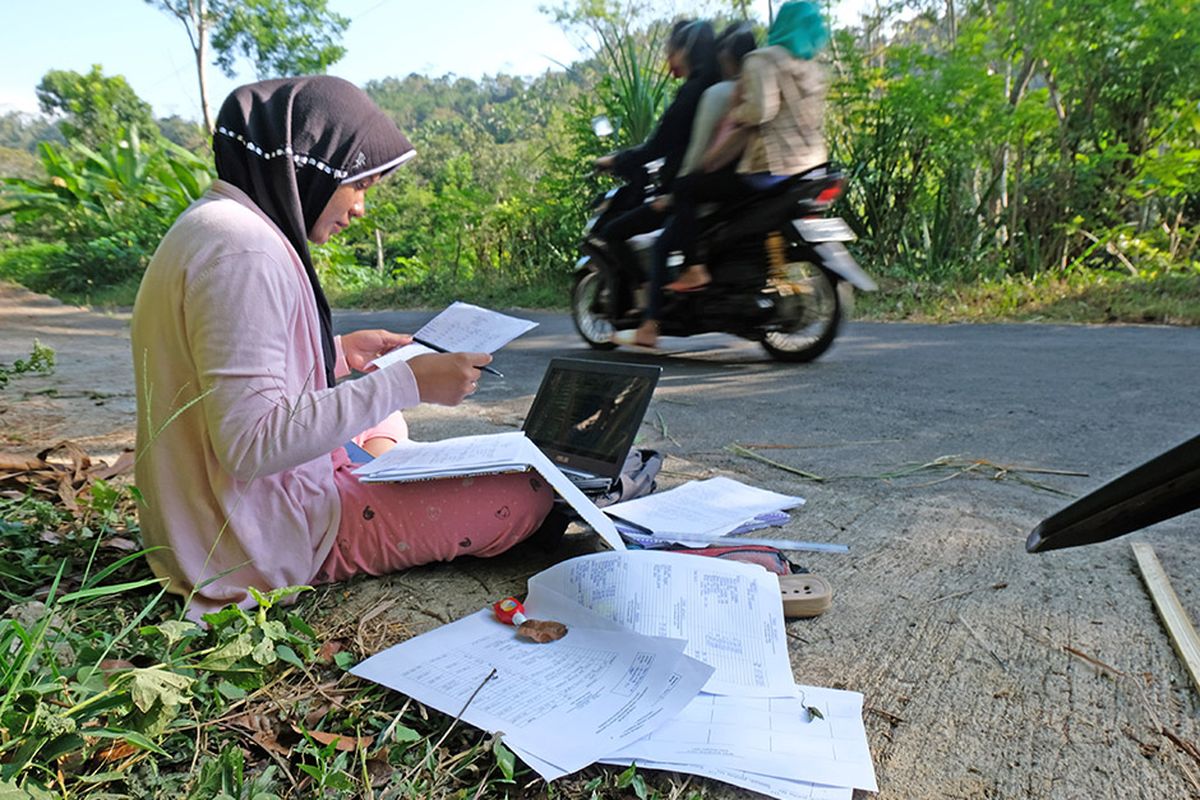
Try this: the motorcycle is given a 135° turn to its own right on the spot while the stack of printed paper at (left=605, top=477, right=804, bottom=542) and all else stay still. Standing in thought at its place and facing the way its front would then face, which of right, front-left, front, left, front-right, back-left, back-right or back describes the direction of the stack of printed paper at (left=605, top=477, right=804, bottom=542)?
right

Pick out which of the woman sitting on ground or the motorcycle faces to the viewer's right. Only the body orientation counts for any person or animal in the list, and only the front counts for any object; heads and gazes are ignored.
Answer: the woman sitting on ground

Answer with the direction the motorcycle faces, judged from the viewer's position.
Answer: facing away from the viewer and to the left of the viewer

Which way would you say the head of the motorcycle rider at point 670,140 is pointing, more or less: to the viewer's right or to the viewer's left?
to the viewer's left

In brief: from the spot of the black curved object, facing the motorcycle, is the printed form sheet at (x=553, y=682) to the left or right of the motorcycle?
left

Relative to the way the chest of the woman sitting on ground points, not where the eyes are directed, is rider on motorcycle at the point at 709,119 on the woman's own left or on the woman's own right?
on the woman's own left

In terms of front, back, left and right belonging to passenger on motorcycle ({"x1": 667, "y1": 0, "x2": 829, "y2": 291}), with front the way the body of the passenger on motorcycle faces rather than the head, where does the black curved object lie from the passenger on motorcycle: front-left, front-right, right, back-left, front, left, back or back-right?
back-left

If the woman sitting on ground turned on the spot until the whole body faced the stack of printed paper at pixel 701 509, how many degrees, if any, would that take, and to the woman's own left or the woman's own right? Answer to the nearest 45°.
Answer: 0° — they already face it

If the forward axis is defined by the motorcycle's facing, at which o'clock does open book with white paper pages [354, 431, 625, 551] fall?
The open book with white paper pages is roughly at 8 o'clock from the motorcycle.

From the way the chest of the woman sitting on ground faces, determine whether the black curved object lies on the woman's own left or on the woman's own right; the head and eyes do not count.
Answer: on the woman's own right

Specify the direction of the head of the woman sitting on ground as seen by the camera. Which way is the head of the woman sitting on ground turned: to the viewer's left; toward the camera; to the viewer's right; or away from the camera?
to the viewer's right

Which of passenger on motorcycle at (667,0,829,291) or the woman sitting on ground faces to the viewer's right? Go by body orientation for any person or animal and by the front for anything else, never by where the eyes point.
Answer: the woman sitting on ground

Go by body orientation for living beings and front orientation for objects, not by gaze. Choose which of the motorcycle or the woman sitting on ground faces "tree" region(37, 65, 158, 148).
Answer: the motorcycle

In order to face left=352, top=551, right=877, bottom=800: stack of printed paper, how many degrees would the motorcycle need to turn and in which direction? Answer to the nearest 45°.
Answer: approximately 135° to its left

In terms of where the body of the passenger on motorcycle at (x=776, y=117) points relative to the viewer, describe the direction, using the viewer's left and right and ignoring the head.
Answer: facing away from the viewer and to the left of the viewer

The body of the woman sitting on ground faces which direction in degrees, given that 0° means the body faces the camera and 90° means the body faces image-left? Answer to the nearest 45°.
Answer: approximately 270°
